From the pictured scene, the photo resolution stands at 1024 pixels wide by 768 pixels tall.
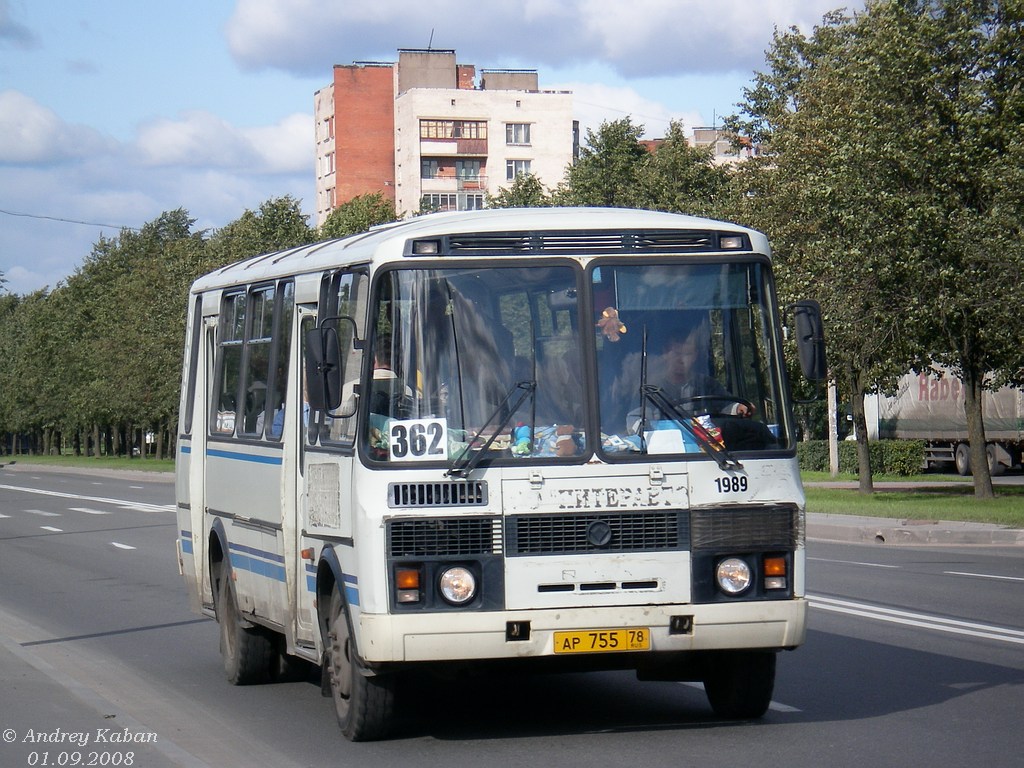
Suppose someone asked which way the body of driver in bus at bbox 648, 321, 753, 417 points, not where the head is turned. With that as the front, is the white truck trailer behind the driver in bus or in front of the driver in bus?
behind

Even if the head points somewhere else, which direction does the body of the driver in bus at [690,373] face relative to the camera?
toward the camera

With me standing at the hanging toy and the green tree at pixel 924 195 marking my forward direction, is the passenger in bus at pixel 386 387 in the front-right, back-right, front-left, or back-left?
back-left

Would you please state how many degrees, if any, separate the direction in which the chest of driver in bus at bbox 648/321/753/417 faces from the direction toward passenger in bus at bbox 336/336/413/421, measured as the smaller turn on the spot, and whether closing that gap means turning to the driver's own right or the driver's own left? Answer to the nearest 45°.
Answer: approximately 90° to the driver's own right

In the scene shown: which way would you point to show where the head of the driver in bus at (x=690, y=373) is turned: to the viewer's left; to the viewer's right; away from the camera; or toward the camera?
toward the camera

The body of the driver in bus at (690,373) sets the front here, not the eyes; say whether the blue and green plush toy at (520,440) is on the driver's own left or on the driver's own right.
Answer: on the driver's own right

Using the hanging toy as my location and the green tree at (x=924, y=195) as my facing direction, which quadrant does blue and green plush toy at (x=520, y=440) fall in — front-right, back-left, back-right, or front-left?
back-left

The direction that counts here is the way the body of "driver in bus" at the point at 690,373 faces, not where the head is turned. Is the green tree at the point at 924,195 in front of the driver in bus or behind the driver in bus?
behind
